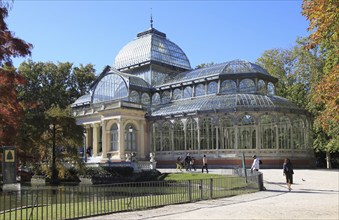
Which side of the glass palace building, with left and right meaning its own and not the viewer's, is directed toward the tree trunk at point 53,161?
front

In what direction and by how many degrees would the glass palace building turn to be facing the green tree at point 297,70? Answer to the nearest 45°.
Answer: approximately 135° to its left

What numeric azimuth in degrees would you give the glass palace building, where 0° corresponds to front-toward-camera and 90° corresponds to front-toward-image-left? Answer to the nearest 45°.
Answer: approximately 45°

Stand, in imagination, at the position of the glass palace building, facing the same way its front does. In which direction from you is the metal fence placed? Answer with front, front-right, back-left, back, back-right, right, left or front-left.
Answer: front-left
